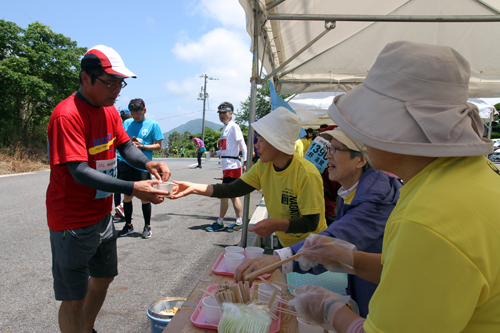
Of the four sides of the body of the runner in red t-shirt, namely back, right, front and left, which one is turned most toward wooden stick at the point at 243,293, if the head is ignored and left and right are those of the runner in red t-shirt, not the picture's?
front

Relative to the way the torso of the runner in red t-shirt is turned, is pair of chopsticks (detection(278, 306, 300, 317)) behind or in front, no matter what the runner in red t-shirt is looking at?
in front

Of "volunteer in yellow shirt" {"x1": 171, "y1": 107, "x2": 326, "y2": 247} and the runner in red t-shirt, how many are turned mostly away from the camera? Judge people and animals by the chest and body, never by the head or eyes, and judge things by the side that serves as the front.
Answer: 0

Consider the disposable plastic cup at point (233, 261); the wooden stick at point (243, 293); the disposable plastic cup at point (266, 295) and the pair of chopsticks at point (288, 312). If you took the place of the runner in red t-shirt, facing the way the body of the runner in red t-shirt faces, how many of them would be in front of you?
4

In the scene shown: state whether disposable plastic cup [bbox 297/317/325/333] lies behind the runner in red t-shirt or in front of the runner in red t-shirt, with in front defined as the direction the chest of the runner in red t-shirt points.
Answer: in front

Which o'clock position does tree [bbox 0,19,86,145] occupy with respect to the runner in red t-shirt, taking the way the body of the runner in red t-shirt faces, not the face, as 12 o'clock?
The tree is roughly at 7 o'clock from the runner in red t-shirt.

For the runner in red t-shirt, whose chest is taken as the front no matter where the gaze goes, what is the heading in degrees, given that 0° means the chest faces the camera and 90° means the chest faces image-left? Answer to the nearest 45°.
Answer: approximately 315°

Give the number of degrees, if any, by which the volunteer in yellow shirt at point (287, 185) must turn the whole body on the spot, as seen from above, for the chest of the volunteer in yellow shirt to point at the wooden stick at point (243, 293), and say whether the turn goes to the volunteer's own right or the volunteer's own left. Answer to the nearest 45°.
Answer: approximately 45° to the volunteer's own left

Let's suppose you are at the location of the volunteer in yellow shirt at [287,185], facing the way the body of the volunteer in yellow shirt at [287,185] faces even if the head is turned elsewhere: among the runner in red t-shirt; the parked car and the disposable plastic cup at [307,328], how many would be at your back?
1

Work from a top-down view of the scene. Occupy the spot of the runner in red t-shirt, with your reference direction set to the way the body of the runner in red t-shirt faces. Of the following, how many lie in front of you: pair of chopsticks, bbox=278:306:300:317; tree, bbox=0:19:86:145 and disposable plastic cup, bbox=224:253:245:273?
2

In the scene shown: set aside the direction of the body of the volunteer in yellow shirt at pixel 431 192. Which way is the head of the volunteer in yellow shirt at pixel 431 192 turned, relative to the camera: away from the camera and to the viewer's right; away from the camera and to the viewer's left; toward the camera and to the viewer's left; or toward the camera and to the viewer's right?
away from the camera and to the viewer's left

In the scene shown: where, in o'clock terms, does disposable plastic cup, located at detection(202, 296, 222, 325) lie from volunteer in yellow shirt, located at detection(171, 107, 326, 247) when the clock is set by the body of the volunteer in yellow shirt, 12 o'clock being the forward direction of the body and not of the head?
The disposable plastic cup is roughly at 11 o'clock from the volunteer in yellow shirt.

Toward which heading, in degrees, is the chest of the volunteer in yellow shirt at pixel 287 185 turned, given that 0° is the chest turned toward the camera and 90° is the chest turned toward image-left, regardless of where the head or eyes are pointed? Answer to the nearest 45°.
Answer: approximately 45°

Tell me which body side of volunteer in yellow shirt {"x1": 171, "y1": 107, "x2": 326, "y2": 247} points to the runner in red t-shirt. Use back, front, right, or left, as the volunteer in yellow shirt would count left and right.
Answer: front

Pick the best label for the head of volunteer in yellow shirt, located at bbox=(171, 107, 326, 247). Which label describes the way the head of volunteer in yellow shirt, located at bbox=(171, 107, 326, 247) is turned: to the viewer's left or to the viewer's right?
to the viewer's left

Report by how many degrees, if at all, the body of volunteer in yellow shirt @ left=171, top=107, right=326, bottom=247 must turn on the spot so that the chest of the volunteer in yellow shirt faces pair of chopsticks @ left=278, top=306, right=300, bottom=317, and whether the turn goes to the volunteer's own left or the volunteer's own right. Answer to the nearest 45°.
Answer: approximately 45° to the volunteer's own left
